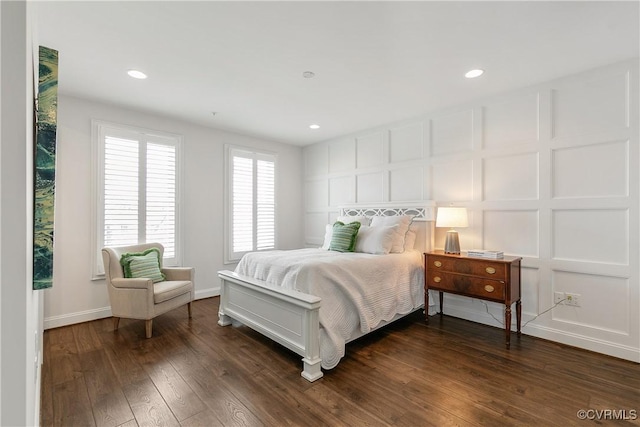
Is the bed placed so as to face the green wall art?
yes

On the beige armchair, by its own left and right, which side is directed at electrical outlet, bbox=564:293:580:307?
front

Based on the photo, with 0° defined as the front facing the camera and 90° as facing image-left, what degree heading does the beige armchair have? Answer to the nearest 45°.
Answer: approximately 315°

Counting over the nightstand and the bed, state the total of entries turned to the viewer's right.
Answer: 0

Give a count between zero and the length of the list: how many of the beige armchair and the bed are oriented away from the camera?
0

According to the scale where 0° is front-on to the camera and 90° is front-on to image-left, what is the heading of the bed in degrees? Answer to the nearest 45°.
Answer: approximately 45°

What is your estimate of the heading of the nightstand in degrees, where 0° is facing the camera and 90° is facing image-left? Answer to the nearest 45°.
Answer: approximately 45°
